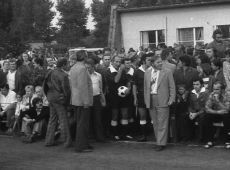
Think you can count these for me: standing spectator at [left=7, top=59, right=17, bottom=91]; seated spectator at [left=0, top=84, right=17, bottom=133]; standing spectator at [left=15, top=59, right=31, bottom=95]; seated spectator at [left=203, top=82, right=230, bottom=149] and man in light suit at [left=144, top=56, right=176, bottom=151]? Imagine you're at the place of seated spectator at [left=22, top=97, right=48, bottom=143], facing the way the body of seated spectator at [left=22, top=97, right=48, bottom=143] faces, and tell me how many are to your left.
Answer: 2

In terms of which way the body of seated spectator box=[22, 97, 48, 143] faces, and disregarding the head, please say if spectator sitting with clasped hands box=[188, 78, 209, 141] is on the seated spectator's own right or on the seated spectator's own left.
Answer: on the seated spectator's own left

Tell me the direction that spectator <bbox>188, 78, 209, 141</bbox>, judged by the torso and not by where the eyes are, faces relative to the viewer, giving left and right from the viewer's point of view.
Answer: facing the viewer and to the left of the viewer

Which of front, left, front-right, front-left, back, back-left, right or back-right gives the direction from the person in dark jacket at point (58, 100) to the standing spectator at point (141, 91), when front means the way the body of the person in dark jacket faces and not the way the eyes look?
front-right

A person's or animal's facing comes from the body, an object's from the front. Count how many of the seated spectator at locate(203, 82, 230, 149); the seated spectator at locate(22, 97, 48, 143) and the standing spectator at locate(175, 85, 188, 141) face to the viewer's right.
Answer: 0

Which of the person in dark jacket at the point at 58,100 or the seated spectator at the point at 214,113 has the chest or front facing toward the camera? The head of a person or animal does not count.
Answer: the seated spectator

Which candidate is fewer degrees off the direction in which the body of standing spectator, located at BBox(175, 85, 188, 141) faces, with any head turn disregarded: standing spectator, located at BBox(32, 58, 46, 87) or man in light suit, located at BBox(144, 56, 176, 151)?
the man in light suit

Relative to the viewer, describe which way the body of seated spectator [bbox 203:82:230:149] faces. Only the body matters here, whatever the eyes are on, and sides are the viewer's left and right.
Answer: facing the viewer

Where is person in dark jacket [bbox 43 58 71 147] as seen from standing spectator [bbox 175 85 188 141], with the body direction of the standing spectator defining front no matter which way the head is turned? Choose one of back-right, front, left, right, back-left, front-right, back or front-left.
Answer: right

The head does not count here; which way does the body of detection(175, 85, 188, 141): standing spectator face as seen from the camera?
toward the camera
